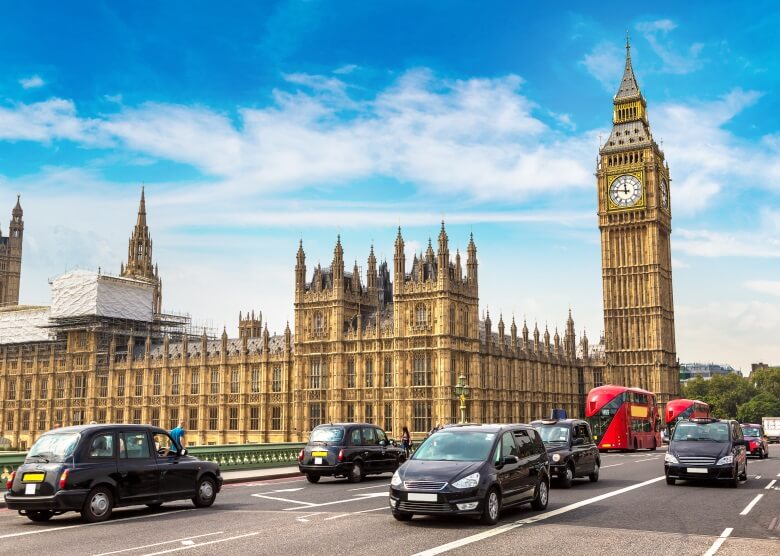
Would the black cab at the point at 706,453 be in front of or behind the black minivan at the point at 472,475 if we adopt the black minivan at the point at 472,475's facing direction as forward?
behind

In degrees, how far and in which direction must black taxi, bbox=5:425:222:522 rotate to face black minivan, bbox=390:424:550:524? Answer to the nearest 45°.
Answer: approximately 90° to its right

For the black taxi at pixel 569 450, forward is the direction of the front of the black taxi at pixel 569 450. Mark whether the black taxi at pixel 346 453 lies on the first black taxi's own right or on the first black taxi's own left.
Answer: on the first black taxi's own right

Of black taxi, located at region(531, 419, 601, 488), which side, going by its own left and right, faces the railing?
right

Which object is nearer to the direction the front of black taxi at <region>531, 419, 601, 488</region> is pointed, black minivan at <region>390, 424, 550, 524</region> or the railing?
the black minivan

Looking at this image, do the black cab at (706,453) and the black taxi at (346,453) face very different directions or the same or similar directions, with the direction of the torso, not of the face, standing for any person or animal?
very different directions

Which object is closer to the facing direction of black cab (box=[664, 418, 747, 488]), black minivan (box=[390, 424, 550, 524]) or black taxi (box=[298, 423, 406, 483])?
the black minivan

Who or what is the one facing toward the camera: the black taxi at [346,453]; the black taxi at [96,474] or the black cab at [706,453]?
the black cab

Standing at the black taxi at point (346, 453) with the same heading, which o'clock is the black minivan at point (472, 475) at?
The black minivan is roughly at 4 o'clock from the black taxi.

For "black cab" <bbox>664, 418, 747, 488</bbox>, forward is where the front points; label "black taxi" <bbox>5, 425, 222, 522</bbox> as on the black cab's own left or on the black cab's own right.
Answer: on the black cab's own right

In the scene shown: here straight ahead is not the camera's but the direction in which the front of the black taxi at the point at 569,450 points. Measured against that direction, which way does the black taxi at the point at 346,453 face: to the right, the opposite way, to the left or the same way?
the opposite way

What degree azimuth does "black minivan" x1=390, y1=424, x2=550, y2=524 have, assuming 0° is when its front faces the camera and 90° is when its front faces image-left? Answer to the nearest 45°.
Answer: approximately 45°

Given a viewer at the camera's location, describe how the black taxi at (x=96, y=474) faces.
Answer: facing away from the viewer and to the right of the viewer

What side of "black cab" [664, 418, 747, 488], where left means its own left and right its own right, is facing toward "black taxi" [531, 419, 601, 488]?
right

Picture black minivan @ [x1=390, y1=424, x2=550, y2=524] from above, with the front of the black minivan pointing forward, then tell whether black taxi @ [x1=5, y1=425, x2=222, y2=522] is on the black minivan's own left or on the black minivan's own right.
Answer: on the black minivan's own right

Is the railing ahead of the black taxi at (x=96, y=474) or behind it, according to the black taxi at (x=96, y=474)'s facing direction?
ahead
